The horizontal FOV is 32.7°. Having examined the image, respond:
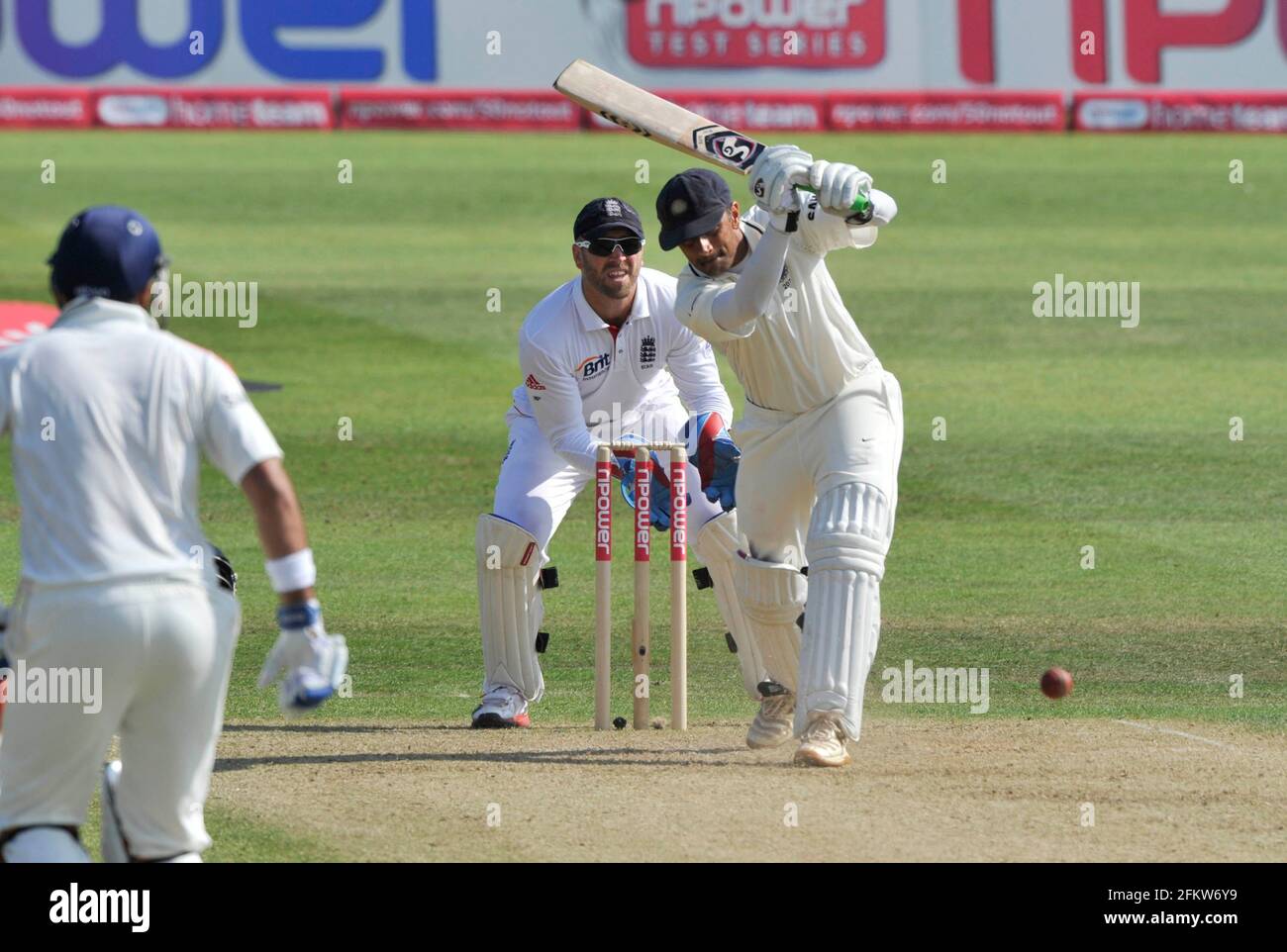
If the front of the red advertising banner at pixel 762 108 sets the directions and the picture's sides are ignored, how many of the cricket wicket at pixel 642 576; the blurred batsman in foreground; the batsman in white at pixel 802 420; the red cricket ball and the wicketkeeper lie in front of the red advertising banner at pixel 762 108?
5

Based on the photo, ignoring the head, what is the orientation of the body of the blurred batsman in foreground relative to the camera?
away from the camera

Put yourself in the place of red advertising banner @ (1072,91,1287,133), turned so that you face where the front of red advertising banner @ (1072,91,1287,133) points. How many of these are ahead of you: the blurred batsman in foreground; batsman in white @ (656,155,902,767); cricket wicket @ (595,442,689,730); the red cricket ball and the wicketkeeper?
5

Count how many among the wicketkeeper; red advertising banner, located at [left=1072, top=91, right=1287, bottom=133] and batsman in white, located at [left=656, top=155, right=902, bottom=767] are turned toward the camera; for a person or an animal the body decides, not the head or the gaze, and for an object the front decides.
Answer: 3

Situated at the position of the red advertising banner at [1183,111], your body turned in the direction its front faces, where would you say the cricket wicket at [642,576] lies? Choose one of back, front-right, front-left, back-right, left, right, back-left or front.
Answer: front

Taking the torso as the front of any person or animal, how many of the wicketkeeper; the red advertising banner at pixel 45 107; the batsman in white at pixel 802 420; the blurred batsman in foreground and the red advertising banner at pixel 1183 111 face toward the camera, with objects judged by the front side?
4

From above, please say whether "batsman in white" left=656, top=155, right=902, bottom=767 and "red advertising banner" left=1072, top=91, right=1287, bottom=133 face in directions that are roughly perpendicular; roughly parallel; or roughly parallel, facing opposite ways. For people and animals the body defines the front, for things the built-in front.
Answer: roughly parallel

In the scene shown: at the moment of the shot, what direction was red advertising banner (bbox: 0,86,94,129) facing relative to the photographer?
facing the viewer

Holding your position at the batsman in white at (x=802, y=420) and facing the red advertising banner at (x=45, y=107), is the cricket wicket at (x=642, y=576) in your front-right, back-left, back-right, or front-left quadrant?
front-left

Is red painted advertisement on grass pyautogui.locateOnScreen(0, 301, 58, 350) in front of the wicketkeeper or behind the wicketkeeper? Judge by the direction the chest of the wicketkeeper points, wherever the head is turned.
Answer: behind

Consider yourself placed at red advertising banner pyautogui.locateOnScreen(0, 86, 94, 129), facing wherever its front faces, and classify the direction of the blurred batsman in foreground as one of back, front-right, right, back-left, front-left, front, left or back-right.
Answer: front

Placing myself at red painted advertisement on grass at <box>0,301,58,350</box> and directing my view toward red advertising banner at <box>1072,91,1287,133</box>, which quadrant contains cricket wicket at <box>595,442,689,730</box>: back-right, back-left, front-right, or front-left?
back-right

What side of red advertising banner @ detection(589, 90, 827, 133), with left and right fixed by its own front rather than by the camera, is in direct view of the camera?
front

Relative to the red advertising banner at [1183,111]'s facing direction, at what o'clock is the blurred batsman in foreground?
The blurred batsman in foreground is roughly at 12 o'clock from the red advertising banner.

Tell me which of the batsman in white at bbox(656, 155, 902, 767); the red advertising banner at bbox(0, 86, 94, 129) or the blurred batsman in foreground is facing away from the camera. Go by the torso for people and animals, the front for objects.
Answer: the blurred batsman in foreground

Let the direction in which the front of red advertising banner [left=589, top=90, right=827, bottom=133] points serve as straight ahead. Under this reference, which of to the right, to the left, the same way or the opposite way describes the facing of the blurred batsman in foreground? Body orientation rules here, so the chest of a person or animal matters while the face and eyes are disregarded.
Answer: the opposite way

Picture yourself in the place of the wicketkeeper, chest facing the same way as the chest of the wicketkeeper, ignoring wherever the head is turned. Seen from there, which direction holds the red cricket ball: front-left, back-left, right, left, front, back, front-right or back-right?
left

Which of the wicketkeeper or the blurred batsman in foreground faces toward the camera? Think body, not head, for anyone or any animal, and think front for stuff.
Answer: the wicketkeeper
